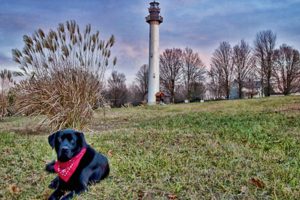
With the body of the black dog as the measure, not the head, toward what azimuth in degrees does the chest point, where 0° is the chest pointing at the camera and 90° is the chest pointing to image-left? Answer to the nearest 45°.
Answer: approximately 45°

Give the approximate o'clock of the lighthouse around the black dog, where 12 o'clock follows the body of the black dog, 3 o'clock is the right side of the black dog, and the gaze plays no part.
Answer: The lighthouse is roughly at 5 o'clock from the black dog.

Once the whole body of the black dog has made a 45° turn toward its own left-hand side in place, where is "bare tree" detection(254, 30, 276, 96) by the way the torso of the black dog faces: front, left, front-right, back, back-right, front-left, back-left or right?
back-left

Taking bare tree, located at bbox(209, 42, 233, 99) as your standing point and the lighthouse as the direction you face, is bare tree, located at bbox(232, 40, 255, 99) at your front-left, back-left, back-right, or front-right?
back-left

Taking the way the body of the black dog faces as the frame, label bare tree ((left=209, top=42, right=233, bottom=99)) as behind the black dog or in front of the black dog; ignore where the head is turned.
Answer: behind

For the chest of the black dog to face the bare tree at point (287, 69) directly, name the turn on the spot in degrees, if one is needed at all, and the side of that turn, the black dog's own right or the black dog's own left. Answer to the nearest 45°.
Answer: approximately 180°

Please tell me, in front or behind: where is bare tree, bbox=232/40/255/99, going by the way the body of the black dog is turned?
behind
